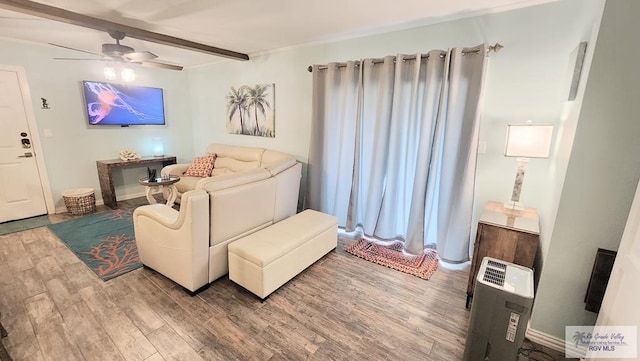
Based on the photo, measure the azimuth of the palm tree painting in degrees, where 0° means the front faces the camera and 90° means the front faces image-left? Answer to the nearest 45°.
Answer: approximately 45°

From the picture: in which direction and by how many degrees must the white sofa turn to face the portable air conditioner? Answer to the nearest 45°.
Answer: approximately 180°

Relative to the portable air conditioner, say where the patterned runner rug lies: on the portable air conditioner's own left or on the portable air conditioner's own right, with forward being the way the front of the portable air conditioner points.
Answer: on the portable air conditioner's own right

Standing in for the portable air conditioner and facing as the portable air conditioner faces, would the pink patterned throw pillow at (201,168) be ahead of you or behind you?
ahead
